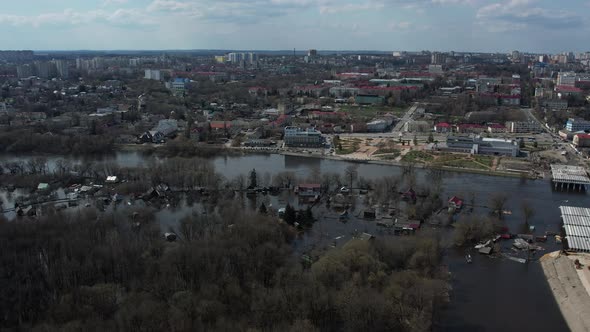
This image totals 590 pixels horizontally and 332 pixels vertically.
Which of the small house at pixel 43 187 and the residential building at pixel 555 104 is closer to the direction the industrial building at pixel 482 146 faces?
the small house

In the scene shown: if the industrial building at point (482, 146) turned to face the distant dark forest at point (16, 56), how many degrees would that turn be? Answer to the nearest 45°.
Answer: approximately 135° to its right

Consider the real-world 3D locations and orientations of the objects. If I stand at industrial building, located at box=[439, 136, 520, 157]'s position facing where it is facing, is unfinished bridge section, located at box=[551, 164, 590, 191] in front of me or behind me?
in front

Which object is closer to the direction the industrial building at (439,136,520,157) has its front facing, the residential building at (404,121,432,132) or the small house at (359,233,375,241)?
the small house

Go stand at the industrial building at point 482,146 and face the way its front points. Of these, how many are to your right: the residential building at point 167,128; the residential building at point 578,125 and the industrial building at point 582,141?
1

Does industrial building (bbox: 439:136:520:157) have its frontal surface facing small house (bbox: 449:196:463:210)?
yes

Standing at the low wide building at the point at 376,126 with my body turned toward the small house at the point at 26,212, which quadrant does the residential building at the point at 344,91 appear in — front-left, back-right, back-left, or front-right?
back-right

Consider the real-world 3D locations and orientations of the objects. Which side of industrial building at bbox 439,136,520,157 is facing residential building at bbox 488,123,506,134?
back

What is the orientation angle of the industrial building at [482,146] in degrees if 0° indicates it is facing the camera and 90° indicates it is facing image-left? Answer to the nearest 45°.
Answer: approximately 0°

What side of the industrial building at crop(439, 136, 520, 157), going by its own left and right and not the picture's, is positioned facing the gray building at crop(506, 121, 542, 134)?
back

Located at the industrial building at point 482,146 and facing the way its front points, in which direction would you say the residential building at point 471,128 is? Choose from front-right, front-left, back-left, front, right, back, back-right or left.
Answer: back

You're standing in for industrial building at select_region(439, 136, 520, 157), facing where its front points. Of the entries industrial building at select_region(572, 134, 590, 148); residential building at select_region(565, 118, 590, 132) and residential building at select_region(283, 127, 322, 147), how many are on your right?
1

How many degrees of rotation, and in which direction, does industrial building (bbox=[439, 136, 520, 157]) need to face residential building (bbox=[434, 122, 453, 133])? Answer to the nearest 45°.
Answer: approximately 180°

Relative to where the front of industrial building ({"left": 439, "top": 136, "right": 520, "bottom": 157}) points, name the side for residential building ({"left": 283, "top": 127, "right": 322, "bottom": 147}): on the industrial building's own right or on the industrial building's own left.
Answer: on the industrial building's own right

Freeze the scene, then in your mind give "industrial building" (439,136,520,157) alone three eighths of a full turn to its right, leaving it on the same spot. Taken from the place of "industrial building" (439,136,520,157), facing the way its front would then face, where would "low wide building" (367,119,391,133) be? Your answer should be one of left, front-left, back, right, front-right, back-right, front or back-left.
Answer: front

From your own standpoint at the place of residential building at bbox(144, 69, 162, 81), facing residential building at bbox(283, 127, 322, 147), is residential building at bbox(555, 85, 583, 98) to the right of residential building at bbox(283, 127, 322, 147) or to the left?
left
